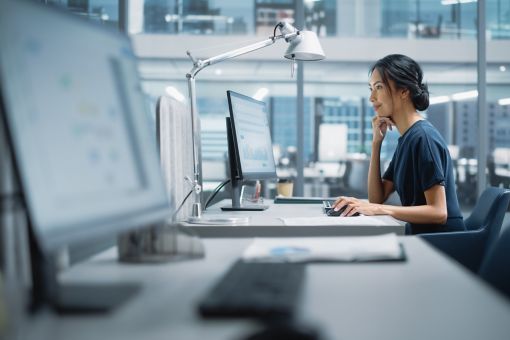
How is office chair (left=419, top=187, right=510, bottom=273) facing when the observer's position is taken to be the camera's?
facing to the left of the viewer

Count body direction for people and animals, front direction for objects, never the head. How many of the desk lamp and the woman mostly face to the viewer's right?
1

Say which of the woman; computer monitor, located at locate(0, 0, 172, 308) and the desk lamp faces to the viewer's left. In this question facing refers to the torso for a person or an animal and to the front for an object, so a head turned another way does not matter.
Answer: the woman

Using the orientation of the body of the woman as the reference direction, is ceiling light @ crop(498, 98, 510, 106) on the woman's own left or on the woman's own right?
on the woman's own right

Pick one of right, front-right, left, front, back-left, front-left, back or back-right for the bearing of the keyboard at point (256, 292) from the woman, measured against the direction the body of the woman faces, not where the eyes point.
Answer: left

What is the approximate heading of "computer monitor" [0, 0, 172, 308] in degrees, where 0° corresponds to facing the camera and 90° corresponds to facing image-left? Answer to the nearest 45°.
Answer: approximately 315°

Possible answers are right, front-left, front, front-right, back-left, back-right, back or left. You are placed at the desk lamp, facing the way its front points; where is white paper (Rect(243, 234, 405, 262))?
right

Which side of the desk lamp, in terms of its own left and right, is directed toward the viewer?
right

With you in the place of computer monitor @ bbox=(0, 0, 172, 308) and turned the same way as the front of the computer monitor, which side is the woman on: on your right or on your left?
on your left

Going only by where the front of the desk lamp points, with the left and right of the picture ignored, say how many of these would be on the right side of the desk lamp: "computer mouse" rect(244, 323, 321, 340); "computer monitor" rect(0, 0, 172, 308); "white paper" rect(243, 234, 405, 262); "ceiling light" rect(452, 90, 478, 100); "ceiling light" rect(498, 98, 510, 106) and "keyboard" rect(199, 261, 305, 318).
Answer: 4

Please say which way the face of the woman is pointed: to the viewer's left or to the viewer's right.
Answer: to the viewer's left

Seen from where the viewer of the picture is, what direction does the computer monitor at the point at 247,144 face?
facing the viewer and to the right of the viewer

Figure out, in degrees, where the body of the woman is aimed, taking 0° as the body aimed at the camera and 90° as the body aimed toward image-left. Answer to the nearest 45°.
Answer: approximately 90°
